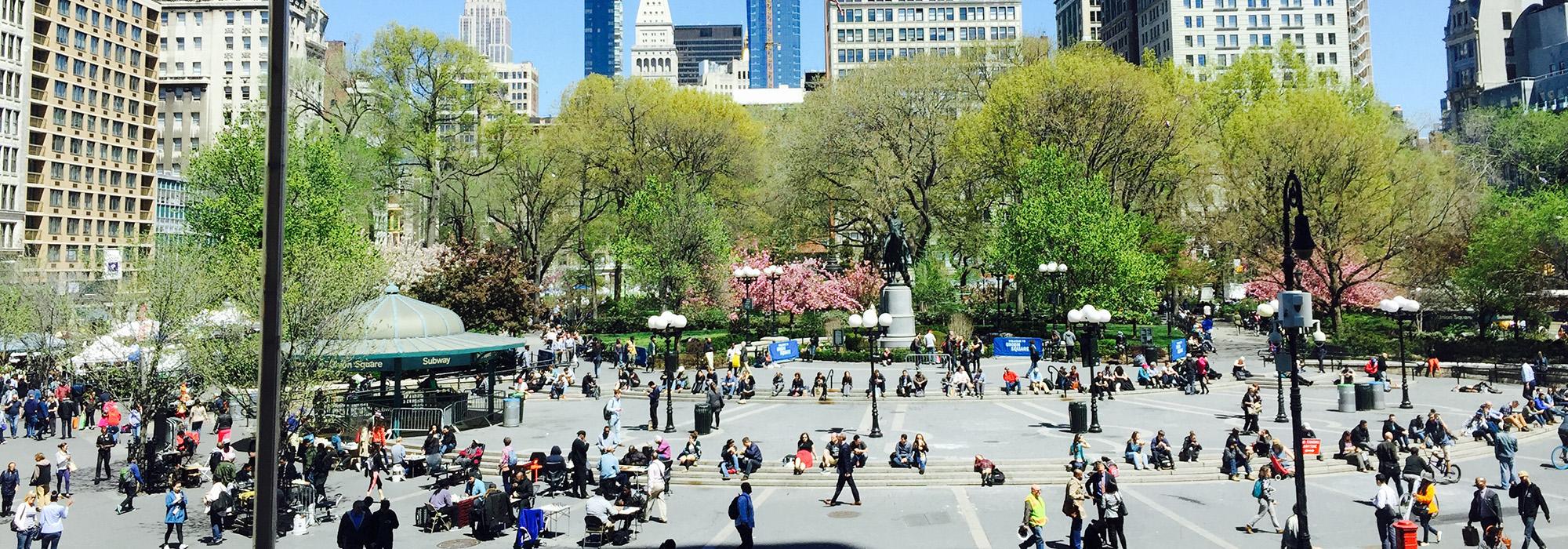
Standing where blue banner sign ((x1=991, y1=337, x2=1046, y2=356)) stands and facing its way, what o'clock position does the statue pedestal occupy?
The statue pedestal is roughly at 3 o'clock from the blue banner sign.

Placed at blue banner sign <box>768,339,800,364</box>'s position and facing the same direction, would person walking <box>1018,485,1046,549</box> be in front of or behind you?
in front

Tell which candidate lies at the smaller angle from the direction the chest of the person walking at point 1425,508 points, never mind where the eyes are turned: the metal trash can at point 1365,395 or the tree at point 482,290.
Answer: the tree

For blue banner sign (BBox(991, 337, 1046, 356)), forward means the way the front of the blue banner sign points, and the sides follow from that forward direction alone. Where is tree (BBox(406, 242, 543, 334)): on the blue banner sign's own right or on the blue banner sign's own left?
on the blue banner sign's own right

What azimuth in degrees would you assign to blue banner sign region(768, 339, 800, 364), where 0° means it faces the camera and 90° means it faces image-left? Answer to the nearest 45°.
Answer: approximately 0°

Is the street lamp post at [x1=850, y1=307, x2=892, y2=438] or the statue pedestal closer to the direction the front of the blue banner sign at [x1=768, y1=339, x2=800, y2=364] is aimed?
the street lamp post

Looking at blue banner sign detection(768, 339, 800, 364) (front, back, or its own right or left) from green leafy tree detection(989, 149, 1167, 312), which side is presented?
left
